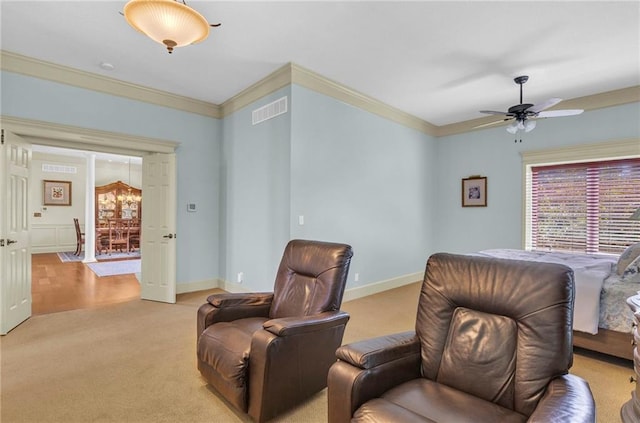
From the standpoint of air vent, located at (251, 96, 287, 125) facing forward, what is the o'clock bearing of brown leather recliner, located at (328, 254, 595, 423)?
The brown leather recliner is roughly at 10 o'clock from the air vent.

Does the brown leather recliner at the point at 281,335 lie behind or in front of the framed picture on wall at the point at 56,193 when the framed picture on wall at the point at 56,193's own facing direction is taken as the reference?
in front

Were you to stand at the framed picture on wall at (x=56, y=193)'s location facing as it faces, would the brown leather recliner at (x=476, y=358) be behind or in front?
in front

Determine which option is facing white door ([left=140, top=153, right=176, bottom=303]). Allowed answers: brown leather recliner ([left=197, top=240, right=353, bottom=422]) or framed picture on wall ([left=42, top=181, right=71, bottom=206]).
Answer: the framed picture on wall

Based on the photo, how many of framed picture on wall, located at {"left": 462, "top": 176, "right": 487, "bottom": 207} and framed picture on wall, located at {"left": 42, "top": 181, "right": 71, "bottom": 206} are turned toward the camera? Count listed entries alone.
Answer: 2

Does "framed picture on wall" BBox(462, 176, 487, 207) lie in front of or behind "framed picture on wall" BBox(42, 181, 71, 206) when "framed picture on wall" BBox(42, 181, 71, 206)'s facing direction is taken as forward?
in front

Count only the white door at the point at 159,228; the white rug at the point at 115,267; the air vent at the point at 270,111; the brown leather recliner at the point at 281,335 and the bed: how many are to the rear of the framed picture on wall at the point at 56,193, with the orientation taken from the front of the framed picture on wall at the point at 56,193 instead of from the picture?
0

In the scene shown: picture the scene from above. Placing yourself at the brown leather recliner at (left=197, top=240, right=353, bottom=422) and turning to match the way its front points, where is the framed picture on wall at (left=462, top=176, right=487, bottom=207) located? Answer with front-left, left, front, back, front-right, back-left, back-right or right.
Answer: back

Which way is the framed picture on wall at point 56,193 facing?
toward the camera

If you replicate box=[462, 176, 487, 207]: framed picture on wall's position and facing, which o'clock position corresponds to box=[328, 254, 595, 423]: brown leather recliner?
The brown leather recliner is roughly at 12 o'clock from the framed picture on wall.

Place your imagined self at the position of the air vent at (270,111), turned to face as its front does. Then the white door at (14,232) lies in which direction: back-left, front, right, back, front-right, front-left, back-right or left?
front-right

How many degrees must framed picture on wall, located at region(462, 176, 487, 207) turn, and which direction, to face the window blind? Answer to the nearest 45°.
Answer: approximately 90° to its left

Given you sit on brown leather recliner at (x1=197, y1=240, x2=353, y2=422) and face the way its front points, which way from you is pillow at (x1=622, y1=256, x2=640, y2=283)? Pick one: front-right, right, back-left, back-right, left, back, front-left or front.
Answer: back-left

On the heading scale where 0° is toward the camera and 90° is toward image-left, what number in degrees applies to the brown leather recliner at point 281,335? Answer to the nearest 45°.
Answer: approximately 45°

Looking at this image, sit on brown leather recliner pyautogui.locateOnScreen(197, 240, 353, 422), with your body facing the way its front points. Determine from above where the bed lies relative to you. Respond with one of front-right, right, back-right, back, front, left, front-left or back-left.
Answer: back-left

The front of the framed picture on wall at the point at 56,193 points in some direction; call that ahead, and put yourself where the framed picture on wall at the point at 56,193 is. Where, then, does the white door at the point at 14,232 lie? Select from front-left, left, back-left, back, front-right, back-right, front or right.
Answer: front

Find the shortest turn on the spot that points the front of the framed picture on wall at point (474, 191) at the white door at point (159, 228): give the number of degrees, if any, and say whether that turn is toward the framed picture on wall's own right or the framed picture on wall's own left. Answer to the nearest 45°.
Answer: approximately 45° to the framed picture on wall's own right

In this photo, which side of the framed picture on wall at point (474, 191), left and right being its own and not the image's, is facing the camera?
front
